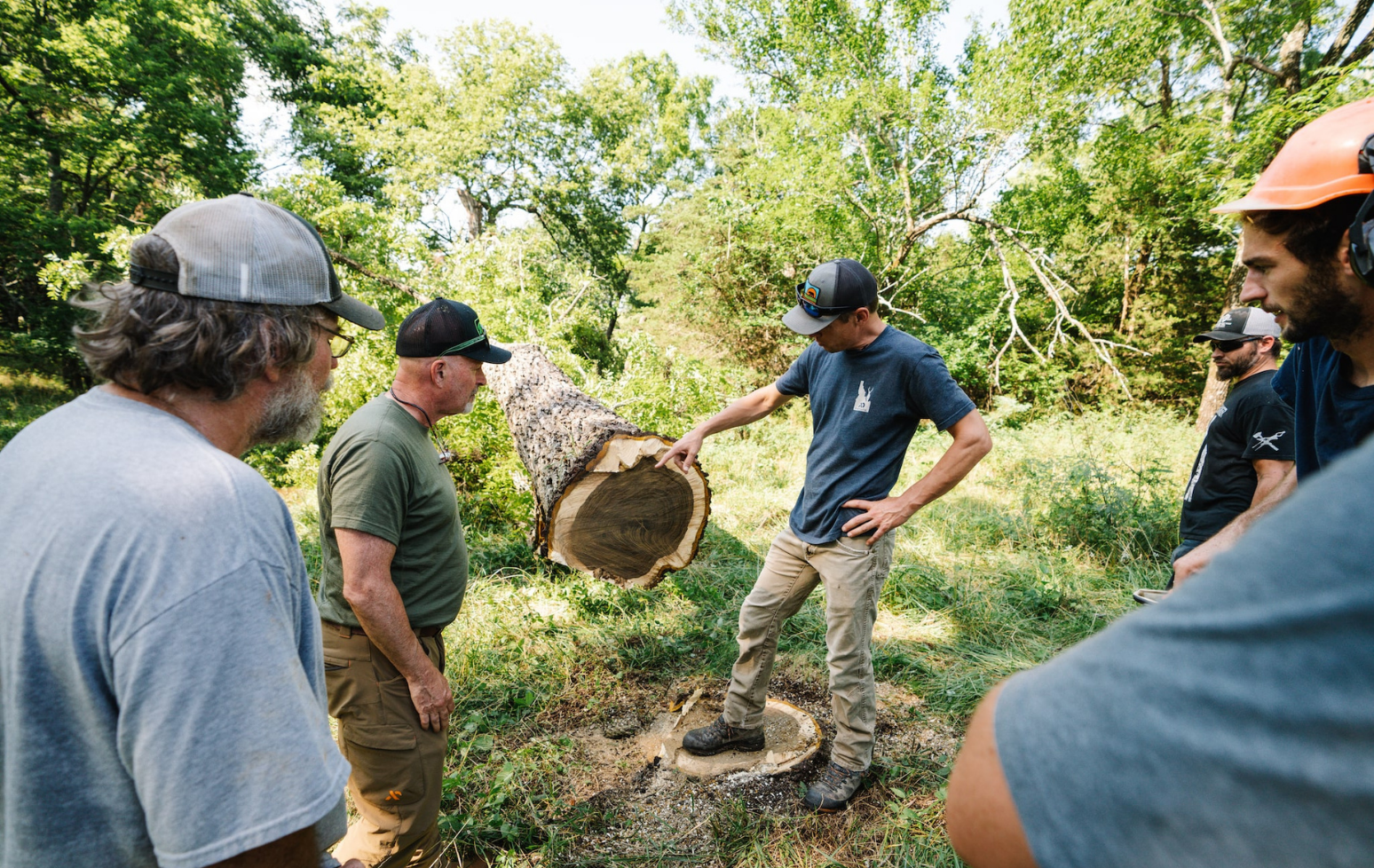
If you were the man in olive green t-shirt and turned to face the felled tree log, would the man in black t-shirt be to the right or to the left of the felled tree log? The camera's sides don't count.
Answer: right

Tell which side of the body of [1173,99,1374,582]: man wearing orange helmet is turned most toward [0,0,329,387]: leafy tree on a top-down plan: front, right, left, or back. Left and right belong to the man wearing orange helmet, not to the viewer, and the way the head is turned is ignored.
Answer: front

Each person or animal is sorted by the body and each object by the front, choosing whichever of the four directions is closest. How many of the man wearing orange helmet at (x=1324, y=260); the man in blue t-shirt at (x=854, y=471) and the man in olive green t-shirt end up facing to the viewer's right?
1

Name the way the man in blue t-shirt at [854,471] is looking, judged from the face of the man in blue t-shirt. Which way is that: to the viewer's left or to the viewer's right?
to the viewer's left

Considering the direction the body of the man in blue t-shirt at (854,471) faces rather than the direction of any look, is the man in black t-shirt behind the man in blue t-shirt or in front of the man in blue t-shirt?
behind

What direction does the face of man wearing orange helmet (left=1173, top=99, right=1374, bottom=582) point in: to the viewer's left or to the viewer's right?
to the viewer's left

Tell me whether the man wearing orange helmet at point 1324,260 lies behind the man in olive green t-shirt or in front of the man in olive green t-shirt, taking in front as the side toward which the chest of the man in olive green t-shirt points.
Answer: in front

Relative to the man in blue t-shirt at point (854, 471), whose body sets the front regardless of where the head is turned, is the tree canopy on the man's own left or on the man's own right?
on the man's own right

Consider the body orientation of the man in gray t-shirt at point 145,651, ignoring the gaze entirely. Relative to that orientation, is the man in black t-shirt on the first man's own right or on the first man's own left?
on the first man's own right

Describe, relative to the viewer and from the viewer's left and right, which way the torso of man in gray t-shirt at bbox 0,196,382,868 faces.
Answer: facing away from the viewer and to the right of the viewer

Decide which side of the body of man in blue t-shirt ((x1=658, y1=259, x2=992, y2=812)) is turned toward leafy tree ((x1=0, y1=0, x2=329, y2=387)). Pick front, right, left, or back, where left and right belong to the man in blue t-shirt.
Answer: right

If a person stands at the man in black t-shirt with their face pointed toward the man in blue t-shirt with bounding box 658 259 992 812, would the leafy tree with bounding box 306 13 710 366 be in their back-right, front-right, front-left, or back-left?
front-right

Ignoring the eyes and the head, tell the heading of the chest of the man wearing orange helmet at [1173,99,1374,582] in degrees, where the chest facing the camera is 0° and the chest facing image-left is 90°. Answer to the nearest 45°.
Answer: approximately 90°

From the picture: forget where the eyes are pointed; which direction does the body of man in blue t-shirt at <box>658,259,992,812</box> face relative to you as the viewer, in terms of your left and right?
facing the viewer and to the left of the viewer

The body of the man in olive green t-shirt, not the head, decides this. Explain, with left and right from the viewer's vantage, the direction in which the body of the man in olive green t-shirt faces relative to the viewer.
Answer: facing to the right of the viewer

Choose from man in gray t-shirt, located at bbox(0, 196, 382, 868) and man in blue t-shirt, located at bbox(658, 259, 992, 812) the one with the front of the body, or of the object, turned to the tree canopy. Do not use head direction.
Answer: the man in gray t-shirt
